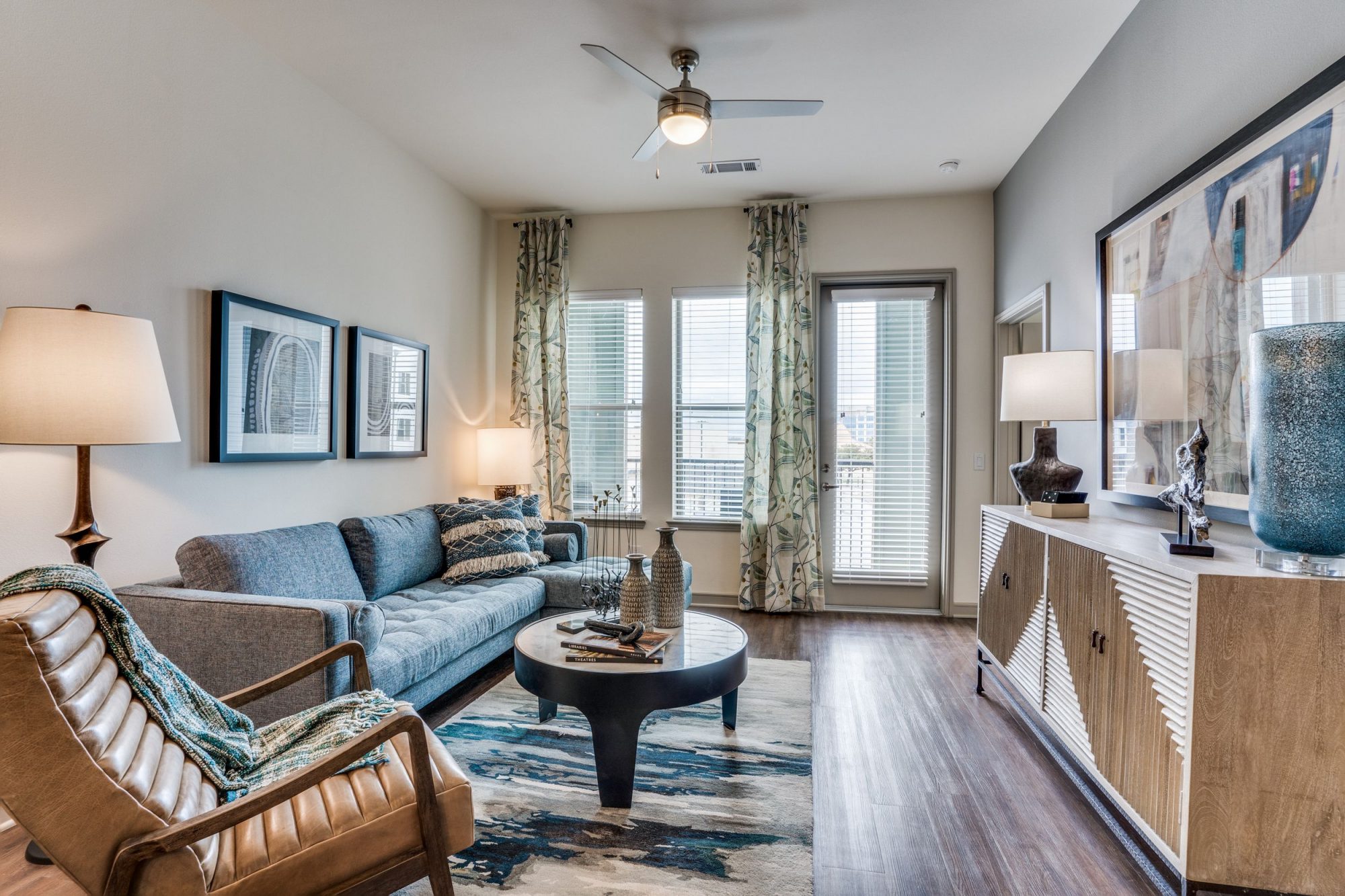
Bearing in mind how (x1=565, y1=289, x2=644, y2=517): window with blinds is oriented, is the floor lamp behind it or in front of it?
in front

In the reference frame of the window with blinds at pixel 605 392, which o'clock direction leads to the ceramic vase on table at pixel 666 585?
The ceramic vase on table is roughly at 12 o'clock from the window with blinds.

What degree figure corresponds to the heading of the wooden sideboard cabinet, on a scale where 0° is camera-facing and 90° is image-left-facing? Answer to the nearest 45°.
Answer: approximately 45°

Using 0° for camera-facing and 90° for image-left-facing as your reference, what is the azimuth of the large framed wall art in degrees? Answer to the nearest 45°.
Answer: approximately 45°

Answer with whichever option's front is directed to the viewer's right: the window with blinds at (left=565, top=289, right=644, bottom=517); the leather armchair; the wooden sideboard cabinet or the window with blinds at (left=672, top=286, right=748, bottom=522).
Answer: the leather armchair

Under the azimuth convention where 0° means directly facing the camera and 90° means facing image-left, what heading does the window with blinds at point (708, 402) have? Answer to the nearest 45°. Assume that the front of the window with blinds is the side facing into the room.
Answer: approximately 0°

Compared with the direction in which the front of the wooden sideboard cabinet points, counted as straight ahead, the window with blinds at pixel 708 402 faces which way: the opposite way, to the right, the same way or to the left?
to the left

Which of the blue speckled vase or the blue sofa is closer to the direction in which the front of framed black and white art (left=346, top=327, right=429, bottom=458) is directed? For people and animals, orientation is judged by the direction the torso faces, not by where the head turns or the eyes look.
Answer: the blue speckled vase

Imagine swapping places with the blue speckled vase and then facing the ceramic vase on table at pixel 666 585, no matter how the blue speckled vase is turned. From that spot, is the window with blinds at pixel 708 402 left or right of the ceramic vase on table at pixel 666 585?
right

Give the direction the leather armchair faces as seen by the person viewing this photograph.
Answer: facing to the right of the viewer

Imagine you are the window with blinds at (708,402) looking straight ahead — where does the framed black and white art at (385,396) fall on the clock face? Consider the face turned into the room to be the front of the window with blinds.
The framed black and white art is roughly at 2 o'clock from the window with blinds.

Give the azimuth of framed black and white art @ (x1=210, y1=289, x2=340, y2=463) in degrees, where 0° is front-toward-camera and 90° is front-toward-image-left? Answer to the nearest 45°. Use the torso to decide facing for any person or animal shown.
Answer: approximately 315°

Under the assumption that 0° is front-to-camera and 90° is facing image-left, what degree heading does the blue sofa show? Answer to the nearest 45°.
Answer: approximately 315°
